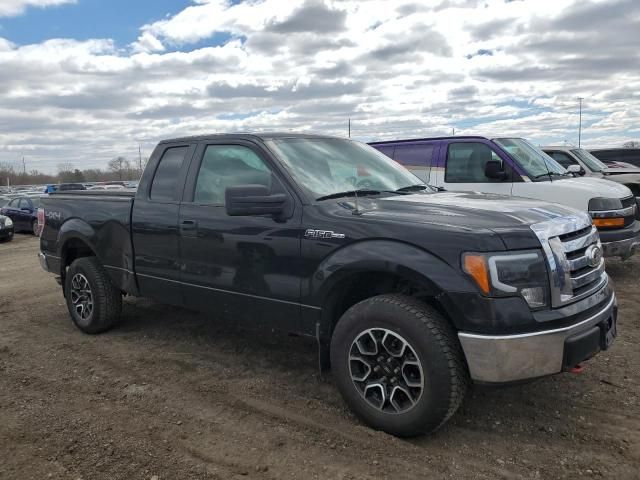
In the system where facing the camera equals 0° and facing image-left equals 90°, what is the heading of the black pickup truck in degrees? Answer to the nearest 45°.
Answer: approximately 315°

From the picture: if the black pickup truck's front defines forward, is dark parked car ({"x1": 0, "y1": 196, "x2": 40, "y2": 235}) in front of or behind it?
behind

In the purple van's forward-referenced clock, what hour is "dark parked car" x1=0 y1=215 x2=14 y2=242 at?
The dark parked car is roughly at 5 o'clock from the purple van.

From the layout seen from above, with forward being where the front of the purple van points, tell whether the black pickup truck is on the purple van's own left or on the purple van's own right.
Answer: on the purple van's own right

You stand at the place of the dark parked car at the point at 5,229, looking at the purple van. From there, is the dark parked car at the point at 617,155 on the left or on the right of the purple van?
left

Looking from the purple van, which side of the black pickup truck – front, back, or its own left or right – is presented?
left

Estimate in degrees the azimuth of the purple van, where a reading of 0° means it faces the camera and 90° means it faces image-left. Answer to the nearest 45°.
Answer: approximately 315°

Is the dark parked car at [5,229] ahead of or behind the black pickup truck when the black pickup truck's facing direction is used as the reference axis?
behind
